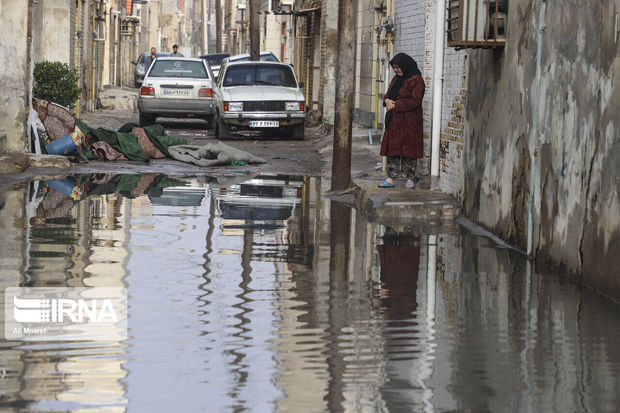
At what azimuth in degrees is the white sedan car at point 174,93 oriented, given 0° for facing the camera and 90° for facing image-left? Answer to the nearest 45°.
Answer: approximately 180°

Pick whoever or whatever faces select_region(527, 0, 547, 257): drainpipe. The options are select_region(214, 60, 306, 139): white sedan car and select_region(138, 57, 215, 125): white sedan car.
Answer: select_region(214, 60, 306, 139): white sedan car

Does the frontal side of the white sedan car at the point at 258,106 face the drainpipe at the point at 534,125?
yes

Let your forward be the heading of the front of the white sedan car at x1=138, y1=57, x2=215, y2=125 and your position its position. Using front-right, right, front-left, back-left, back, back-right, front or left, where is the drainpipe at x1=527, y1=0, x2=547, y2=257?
back

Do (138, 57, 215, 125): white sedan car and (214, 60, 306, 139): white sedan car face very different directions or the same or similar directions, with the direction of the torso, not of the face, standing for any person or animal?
very different directions

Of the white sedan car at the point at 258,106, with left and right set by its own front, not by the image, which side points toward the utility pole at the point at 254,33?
back

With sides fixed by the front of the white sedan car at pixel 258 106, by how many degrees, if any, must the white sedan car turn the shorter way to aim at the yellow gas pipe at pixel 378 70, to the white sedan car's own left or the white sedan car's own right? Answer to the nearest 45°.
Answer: approximately 45° to the white sedan car's own left

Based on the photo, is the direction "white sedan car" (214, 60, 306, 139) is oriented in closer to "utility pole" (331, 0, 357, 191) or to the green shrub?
the utility pole

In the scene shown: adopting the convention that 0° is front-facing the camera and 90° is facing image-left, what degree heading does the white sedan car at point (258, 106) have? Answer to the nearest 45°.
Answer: approximately 0°

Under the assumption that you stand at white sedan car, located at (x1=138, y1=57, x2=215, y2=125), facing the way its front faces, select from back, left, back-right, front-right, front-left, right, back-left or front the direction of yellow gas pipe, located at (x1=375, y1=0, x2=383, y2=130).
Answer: back-right

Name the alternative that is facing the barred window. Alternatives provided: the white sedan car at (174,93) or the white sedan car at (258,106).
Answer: the white sedan car at (258,106)

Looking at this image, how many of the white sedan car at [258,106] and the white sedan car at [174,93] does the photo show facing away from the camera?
1
